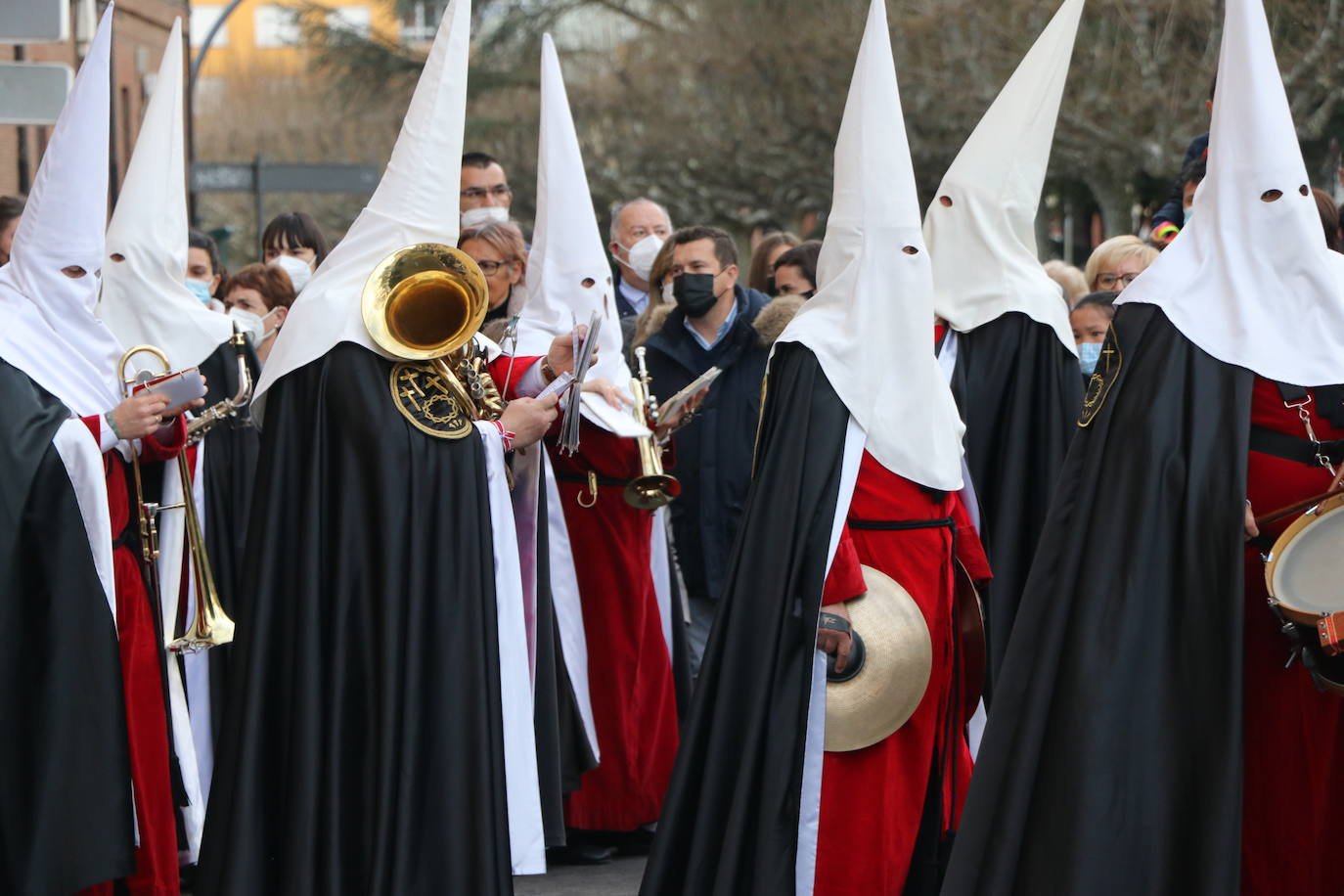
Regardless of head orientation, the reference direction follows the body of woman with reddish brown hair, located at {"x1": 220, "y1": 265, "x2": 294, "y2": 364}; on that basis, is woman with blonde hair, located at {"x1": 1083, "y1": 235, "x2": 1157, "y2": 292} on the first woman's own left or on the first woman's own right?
on the first woman's own left

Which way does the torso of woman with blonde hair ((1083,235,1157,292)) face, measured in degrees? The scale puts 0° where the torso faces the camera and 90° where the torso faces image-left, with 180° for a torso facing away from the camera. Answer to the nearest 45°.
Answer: approximately 0°

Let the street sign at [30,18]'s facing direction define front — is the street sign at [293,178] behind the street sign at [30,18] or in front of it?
behind

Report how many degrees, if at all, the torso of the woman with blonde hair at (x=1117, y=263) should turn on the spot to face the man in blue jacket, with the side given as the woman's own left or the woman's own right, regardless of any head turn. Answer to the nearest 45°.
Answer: approximately 45° to the woman's own right
